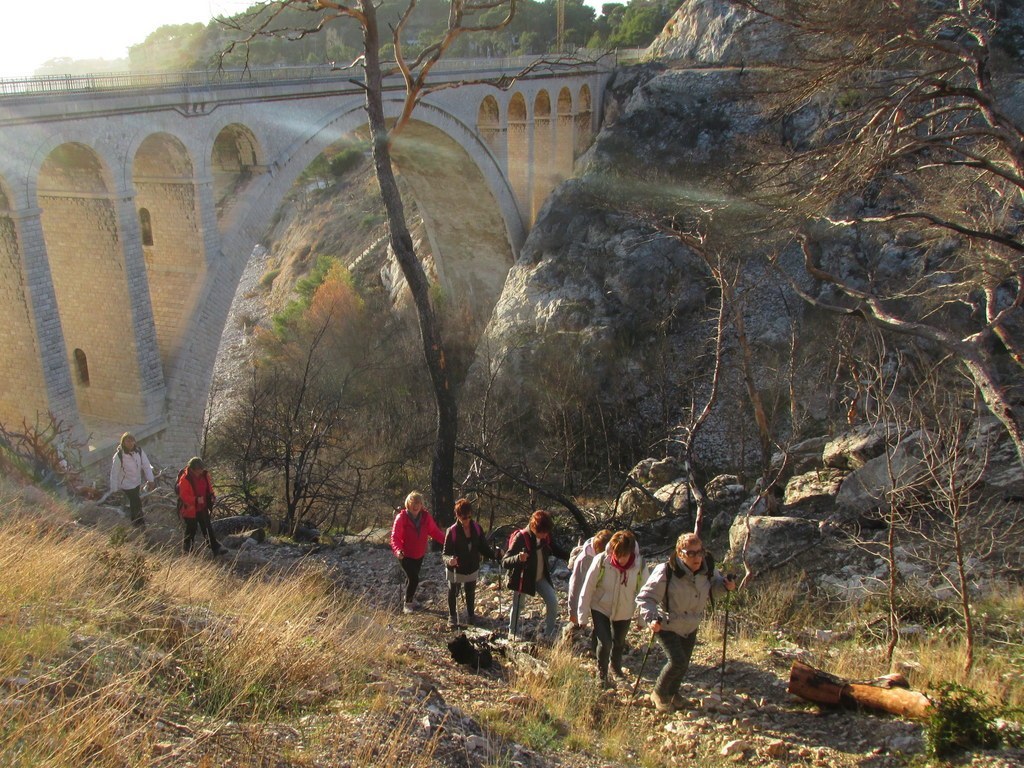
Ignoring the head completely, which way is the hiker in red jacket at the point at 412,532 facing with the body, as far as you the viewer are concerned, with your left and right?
facing the viewer

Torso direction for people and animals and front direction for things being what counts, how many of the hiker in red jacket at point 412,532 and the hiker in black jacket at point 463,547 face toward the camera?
2

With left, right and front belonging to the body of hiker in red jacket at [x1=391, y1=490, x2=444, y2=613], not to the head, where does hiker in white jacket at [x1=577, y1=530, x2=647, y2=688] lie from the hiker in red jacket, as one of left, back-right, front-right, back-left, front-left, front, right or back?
front-left

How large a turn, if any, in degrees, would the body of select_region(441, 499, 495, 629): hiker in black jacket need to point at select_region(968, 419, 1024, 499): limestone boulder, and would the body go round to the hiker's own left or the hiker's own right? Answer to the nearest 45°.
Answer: approximately 90° to the hiker's own left

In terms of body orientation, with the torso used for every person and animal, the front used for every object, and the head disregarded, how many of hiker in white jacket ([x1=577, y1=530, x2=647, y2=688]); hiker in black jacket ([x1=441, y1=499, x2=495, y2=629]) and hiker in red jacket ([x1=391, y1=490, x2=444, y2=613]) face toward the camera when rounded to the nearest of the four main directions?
3

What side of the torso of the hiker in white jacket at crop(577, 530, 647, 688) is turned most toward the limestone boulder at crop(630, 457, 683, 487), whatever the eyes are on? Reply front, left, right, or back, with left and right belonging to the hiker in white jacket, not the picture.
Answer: back

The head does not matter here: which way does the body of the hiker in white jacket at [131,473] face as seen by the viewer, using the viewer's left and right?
facing the viewer and to the right of the viewer

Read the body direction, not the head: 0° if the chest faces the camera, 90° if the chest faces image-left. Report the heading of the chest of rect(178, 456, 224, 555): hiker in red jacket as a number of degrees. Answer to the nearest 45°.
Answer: approximately 315°

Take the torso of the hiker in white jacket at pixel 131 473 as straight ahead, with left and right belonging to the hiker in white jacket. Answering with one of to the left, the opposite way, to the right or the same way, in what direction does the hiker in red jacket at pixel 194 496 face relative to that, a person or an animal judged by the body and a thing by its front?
the same way

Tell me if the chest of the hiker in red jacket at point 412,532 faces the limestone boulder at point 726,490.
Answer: no

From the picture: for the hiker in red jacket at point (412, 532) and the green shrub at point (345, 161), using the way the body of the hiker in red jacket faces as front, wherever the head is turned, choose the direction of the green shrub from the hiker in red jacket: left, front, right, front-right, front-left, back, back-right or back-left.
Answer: back

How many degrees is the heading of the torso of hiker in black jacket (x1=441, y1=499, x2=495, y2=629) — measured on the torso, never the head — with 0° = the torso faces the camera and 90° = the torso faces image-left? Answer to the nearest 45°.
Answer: approximately 0°

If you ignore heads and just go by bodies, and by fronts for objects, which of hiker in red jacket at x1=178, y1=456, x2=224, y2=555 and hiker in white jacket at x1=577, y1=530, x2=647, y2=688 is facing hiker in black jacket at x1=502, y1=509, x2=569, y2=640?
the hiker in red jacket

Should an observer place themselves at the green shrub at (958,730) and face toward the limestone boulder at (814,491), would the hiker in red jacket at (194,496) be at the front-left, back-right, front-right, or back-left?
front-left

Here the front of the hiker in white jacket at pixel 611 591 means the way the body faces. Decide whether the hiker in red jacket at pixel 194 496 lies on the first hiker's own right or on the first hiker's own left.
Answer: on the first hiker's own right

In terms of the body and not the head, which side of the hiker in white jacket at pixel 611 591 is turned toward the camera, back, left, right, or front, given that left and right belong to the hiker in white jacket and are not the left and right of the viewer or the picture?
front
